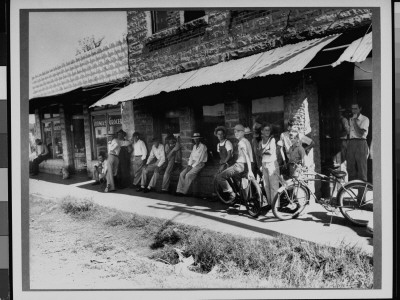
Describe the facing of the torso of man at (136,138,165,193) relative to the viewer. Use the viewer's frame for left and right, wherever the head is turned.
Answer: facing the viewer and to the left of the viewer

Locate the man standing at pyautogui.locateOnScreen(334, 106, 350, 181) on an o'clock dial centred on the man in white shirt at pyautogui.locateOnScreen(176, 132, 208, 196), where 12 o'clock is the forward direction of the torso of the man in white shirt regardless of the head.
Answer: The man standing is roughly at 8 o'clock from the man in white shirt.

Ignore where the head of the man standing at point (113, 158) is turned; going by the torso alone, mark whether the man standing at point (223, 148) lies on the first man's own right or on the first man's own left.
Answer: on the first man's own left
